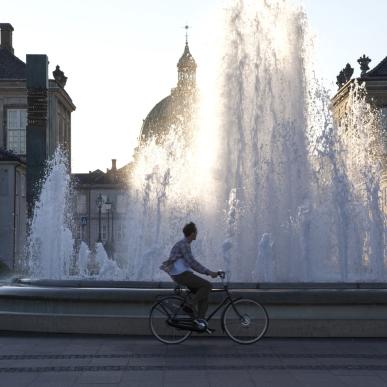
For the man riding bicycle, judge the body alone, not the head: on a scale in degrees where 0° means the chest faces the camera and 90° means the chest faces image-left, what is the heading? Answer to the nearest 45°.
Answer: approximately 270°

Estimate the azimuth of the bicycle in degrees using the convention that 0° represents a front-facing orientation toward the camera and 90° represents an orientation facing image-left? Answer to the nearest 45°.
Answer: approximately 270°

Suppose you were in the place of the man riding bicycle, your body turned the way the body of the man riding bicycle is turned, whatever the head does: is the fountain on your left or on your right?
on your left

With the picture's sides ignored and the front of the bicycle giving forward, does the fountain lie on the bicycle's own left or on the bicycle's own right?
on the bicycle's own left
